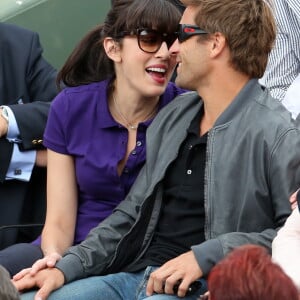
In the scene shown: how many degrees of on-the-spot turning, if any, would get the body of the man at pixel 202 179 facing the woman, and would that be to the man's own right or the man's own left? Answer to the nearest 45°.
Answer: approximately 90° to the man's own right

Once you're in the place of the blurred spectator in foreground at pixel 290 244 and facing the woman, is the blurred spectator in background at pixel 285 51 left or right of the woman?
right

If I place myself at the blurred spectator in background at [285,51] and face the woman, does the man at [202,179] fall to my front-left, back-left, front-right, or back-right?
front-left

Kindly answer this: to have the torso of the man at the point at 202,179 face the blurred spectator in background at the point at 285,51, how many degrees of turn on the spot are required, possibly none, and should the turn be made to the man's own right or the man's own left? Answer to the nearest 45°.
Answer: approximately 180°

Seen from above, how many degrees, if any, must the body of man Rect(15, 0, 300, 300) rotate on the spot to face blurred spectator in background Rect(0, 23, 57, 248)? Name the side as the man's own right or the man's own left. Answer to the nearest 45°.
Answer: approximately 90° to the man's own right

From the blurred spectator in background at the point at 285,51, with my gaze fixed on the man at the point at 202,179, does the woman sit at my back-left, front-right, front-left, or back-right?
front-right

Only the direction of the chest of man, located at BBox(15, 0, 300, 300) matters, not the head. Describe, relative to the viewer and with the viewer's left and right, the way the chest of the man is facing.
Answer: facing the viewer and to the left of the viewer

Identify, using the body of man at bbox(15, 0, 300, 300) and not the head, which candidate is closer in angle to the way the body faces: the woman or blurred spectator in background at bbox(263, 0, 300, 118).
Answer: the woman

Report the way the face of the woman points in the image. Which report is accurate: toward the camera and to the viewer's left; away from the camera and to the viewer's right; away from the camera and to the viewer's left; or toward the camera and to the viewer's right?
toward the camera and to the viewer's right
